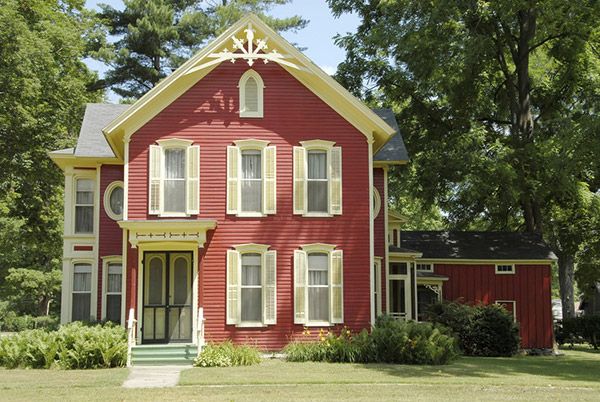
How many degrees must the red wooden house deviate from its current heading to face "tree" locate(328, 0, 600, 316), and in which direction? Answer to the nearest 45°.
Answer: approximately 135° to its left

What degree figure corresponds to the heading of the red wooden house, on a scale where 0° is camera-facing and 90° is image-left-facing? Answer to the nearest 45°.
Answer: approximately 0°

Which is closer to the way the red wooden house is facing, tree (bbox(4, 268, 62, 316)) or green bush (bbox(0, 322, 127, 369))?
the green bush

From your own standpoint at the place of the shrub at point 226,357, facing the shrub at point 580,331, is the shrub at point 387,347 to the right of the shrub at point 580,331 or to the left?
right

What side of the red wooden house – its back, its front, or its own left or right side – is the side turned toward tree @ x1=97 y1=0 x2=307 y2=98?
back

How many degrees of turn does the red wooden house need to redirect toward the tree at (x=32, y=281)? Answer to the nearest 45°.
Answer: approximately 135° to its right

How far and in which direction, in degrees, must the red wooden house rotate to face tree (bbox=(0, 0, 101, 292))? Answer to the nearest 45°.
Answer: approximately 135° to its right
